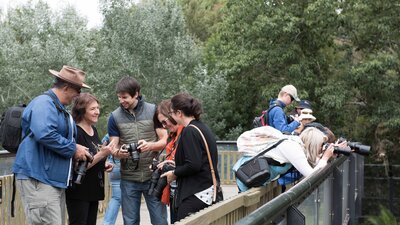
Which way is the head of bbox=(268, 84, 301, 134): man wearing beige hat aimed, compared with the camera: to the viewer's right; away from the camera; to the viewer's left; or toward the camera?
to the viewer's right

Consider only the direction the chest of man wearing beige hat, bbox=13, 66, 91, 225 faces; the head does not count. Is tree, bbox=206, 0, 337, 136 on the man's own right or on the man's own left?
on the man's own left

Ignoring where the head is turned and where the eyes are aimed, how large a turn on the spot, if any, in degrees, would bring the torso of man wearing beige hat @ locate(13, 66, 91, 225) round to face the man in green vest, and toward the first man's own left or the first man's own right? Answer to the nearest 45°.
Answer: approximately 45° to the first man's own left

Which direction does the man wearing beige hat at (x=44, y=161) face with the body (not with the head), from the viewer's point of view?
to the viewer's right

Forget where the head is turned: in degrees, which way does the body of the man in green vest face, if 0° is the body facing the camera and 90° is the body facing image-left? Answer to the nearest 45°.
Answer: approximately 0°

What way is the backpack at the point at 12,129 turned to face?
to the viewer's left

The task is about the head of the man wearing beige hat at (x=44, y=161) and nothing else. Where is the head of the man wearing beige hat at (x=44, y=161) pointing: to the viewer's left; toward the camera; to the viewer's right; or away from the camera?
to the viewer's right

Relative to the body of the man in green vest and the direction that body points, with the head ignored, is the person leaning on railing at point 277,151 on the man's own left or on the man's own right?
on the man's own left

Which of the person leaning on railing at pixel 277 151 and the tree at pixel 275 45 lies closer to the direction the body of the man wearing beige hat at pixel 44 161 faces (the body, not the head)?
the person leaning on railing

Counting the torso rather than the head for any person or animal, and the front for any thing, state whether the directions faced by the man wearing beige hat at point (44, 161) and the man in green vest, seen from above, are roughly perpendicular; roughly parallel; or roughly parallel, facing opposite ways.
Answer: roughly perpendicular

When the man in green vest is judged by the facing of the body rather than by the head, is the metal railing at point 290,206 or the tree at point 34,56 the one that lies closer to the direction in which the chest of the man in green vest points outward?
the metal railing

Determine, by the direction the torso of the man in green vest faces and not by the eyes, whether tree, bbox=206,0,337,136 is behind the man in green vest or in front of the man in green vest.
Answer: behind

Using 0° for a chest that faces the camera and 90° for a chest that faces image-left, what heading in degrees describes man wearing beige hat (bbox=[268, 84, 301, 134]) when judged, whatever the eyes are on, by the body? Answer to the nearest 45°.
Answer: approximately 270°

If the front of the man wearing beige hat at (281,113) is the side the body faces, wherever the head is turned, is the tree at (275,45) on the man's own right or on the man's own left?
on the man's own left
